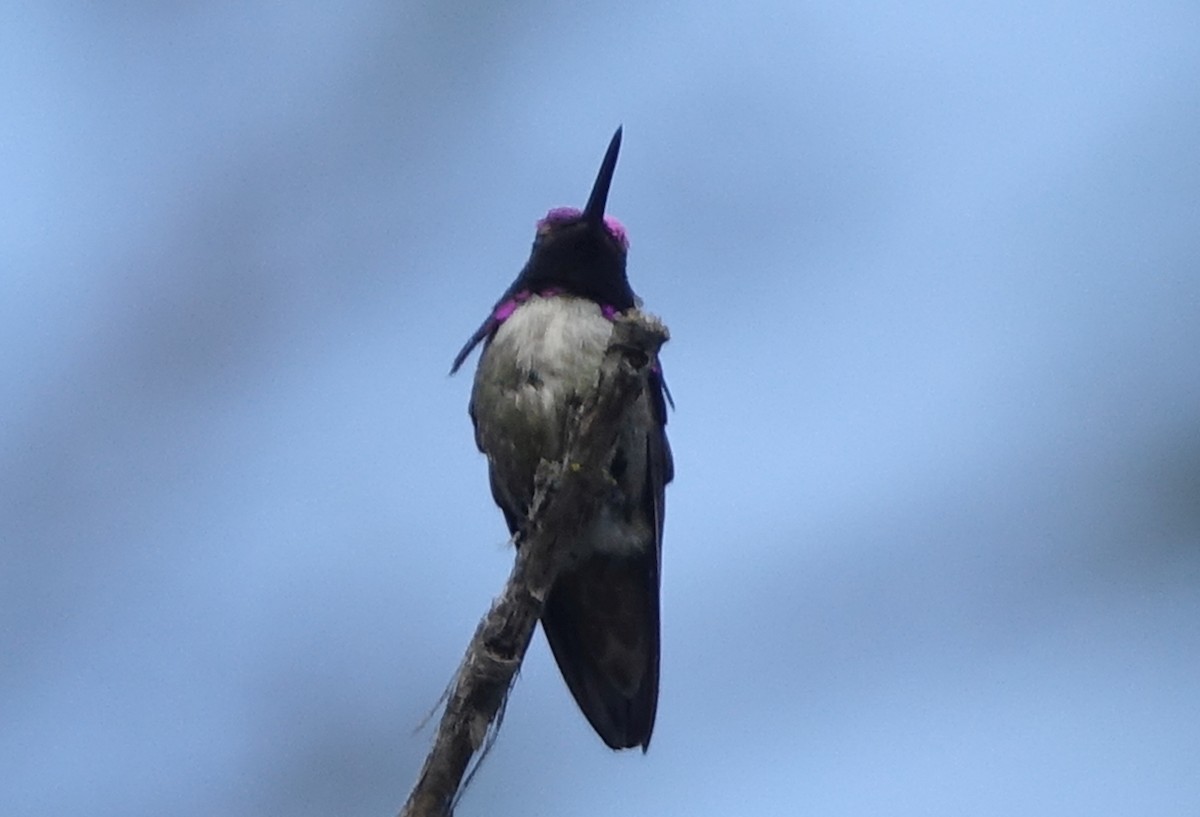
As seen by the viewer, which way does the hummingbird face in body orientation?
toward the camera
